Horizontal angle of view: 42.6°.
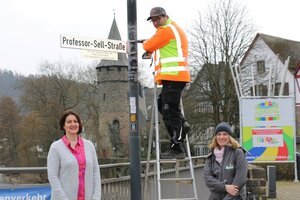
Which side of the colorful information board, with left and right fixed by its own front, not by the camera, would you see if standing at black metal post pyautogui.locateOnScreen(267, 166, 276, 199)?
front

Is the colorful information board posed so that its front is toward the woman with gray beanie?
yes

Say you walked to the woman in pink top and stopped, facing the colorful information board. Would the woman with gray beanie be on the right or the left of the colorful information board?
right

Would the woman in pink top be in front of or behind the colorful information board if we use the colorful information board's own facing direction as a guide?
in front

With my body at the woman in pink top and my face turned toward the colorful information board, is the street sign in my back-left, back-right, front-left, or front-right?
front-left

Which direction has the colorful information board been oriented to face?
toward the camera

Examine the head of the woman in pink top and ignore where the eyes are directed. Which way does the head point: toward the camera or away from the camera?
toward the camera
